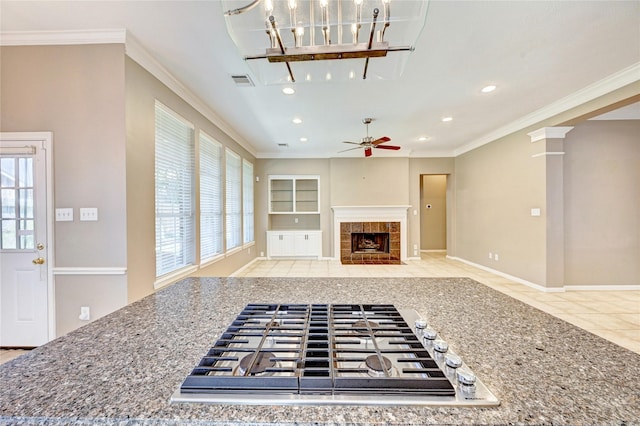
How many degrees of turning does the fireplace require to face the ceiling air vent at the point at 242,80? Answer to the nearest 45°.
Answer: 0° — it already faces it

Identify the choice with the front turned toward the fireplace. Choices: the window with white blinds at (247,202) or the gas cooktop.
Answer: the window with white blinds

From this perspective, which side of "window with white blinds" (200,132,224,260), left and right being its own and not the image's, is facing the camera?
right

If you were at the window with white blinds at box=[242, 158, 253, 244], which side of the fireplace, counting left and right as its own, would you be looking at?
right

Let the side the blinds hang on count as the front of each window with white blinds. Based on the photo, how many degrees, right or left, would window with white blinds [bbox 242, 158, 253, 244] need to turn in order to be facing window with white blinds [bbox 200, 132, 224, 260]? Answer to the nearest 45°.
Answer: approximately 90° to its right

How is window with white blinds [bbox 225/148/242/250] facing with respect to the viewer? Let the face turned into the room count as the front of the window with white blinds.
to the viewer's right

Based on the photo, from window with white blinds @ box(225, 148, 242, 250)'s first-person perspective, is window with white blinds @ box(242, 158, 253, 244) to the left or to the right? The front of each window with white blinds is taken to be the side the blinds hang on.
on its left

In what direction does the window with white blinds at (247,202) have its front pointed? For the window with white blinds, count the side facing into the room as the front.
to the viewer's right
